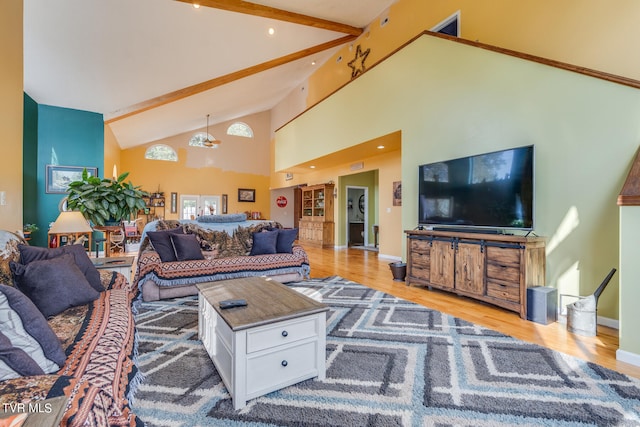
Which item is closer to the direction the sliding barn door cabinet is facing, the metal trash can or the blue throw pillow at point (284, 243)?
the blue throw pillow

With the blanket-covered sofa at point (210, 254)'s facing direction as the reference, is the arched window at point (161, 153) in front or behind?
behind

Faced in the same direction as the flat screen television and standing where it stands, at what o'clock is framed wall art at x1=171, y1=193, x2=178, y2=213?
The framed wall art is roughly at 2 o'clock from the flat screen television.

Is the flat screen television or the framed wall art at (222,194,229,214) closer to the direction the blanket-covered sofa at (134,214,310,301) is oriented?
the flat screen television

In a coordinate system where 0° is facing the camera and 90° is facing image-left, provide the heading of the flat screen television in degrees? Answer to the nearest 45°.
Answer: approximately 45°

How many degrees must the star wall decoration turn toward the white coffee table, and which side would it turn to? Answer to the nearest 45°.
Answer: approximately 45° to its left

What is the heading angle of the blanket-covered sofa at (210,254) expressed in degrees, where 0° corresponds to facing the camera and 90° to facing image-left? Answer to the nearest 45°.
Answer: approximately 0°

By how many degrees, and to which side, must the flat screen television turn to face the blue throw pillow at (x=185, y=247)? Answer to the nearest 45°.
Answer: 0° — it already faces it

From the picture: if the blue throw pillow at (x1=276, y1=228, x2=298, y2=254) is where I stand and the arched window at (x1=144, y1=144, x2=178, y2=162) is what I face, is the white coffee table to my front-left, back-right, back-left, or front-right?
back-left

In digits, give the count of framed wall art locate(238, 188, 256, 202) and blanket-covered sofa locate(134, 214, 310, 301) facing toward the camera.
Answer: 2

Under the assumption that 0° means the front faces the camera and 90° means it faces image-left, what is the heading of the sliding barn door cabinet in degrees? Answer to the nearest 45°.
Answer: approximately 45°

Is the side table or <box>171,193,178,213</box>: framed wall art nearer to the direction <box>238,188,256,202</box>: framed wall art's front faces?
the side table
